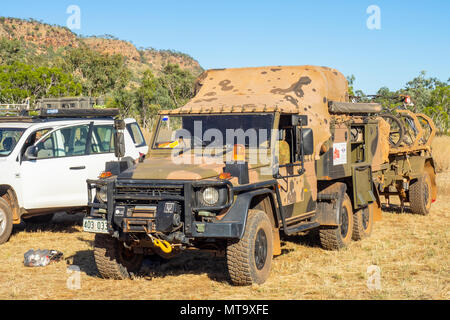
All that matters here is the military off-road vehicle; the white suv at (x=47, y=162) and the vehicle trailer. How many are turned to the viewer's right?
0

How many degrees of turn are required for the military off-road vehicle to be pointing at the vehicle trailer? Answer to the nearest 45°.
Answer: approximately 180°

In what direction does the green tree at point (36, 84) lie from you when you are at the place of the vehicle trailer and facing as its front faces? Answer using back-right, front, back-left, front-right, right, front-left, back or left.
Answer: right

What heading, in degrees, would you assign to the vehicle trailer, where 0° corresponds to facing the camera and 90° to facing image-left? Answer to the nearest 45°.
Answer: approximately 45°

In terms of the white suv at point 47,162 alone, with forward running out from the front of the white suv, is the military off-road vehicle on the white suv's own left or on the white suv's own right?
on the white suv's own left

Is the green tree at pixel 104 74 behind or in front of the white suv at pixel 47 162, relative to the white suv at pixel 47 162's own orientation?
behind

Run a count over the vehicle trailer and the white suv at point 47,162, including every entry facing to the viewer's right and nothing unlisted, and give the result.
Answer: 0

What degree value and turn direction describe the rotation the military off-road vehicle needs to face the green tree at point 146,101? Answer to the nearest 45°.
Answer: approximately 135° to its right

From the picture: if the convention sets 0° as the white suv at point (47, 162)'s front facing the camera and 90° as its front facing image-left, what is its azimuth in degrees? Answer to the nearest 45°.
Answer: approximately 45°

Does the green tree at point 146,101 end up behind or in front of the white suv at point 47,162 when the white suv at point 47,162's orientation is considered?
behind

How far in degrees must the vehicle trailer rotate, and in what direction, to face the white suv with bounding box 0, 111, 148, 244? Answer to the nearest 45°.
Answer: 0° — it already faces it

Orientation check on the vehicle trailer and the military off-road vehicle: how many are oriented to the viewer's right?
0

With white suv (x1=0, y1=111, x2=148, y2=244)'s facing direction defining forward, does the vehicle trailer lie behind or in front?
behind
